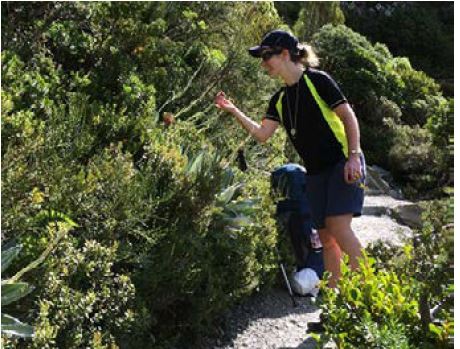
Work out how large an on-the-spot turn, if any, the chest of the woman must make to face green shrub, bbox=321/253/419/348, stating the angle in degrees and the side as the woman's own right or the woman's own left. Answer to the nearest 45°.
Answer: approximately 45° to the woman's own left

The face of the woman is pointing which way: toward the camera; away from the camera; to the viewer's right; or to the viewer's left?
to the viewer's left

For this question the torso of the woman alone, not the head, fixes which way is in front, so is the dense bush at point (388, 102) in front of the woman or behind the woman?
behind

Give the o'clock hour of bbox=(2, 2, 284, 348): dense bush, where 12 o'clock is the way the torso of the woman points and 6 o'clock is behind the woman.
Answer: The dense bush is roughly at 1 o'clock from the woman.

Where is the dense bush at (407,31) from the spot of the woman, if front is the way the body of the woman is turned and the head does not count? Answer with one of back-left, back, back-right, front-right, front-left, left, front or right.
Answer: back-right

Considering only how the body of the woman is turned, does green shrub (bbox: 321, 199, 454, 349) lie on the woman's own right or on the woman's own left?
on the woman's own left

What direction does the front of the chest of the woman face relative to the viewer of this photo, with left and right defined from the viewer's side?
facing the viewer and to the left of the viewer
